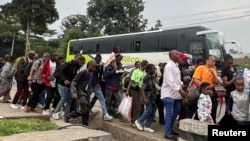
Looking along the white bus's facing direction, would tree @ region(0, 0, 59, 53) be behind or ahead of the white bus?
behind

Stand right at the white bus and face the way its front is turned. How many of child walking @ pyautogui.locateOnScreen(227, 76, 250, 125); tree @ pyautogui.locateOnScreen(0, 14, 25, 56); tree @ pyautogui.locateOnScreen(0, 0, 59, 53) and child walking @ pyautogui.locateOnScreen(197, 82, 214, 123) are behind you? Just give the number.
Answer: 2

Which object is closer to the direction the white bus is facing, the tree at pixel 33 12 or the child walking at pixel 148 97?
the child walking

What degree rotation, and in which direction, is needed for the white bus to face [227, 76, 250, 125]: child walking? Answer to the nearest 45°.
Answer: approximately 45° to its right

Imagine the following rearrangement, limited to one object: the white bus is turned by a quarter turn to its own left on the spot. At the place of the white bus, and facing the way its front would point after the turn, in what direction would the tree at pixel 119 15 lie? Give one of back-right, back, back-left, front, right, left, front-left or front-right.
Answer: front-left

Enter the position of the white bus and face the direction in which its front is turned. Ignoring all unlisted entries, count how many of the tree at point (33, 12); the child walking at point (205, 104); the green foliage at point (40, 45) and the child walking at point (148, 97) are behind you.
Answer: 2

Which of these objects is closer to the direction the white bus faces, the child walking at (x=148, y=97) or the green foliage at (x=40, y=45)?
the child walking

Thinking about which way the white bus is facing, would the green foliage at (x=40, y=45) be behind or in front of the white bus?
behind

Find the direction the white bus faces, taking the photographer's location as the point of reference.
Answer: facing the viewer and to the right of the viewer

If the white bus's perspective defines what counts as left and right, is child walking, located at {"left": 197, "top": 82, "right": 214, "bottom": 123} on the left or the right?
on its right

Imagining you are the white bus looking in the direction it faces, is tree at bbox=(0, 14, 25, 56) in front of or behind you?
behind
